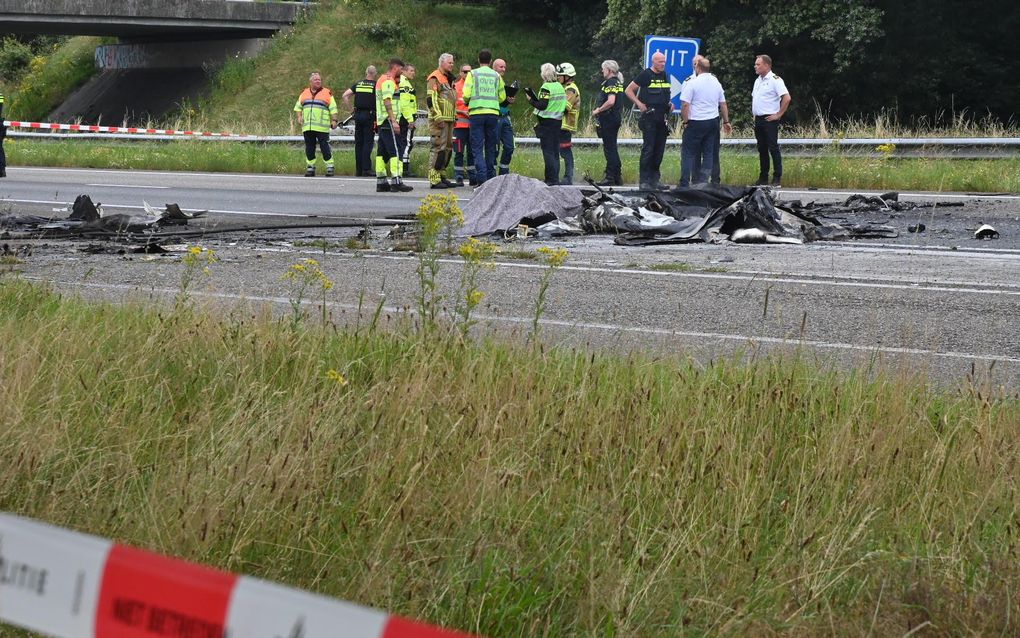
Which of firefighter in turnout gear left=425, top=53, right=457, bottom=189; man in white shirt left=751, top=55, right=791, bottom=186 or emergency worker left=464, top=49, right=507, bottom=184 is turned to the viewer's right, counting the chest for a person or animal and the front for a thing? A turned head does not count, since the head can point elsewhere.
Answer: the firefighter in turnout gear

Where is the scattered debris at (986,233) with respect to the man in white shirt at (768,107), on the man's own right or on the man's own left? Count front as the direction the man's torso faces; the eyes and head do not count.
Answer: on the man's own left

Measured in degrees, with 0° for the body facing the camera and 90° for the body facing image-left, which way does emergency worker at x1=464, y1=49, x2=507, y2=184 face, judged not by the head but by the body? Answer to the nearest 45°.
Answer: approximately 180°

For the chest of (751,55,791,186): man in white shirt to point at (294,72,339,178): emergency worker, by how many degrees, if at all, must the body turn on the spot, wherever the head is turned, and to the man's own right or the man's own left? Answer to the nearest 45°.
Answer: approximately 45° to the man's own right

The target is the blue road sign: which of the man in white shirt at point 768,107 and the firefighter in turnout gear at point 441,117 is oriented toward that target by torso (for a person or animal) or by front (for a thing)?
the firefighter in turnout gear

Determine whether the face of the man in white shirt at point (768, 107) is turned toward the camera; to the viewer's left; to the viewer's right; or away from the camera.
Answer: to the viewer's left

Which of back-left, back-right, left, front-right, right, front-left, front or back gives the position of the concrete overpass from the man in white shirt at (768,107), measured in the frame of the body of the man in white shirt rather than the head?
right

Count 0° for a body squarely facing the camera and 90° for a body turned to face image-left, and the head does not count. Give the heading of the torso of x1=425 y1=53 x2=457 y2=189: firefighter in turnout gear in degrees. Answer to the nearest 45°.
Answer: approximately 270°

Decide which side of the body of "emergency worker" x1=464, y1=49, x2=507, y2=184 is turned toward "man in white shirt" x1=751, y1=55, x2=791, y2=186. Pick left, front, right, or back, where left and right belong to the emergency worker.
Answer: right

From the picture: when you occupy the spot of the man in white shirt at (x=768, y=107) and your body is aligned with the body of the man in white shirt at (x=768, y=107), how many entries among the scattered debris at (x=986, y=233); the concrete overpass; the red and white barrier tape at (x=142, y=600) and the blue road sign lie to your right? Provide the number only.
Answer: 2

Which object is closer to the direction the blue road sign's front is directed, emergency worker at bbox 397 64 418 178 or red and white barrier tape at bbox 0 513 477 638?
the red and white barrier tape

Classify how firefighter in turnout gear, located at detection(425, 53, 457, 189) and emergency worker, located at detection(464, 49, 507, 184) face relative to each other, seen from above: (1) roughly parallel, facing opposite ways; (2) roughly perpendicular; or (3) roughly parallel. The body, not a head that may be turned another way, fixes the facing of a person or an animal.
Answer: roughly perpendicular
